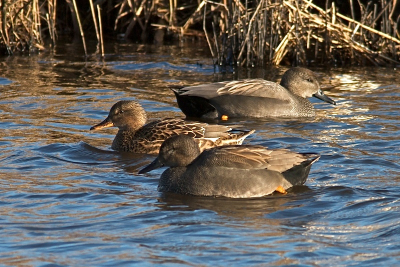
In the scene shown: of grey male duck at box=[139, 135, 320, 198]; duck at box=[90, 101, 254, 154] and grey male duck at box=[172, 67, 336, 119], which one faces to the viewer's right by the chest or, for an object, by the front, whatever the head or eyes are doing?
grey male duck at box=[172, 67, 336, 119]

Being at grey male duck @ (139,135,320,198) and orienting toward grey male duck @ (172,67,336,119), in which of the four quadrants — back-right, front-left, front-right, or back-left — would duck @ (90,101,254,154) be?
front-left

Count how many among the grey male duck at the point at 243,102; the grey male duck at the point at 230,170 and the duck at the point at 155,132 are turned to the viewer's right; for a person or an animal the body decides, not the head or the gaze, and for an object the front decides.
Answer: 1

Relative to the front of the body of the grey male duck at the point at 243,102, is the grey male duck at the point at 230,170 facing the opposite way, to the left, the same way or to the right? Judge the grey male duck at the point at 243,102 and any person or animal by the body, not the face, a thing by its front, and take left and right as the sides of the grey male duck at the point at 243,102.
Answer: the opposite way

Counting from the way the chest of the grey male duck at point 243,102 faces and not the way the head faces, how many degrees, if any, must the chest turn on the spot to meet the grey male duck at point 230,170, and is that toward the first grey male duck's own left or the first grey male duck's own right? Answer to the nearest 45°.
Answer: approximately 90° to the first grey male duck's own right

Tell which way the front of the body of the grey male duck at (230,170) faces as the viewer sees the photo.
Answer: to the viewer's left

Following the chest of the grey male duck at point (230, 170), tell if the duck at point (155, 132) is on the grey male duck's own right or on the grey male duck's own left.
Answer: on the grey male duck's own right

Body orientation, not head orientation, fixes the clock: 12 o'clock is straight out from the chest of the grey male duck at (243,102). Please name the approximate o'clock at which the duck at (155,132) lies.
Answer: The duck is roughly at 4 o'clock from the grey male duck.

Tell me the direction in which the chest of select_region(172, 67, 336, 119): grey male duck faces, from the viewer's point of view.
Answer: to the viewer's right

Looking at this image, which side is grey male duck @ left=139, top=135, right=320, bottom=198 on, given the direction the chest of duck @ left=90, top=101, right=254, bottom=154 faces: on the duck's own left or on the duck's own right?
on the duck's own left

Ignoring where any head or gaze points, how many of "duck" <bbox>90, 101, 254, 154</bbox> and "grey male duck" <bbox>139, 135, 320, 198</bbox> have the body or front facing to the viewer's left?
2

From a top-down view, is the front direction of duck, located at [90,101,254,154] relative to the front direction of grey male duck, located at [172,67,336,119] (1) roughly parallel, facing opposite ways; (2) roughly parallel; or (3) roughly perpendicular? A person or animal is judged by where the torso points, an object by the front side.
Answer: roughly parallel, facing opposite ways

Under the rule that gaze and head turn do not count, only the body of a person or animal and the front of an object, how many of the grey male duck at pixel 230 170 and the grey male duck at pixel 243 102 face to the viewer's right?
1

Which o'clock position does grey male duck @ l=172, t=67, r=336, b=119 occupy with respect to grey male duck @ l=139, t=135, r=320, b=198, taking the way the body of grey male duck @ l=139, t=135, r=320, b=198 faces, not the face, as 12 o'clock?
grey male duck @ l=172, t=67, r=336, b=119 is roughly at 3 o'clock from grey male duck @ l=139, t=135, r=320, b=198.

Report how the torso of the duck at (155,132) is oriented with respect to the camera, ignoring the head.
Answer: to the viewer's left

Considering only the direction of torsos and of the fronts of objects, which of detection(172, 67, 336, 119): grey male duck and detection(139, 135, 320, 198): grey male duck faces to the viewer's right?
detection(172, 67, 336, 119): grey male duck
